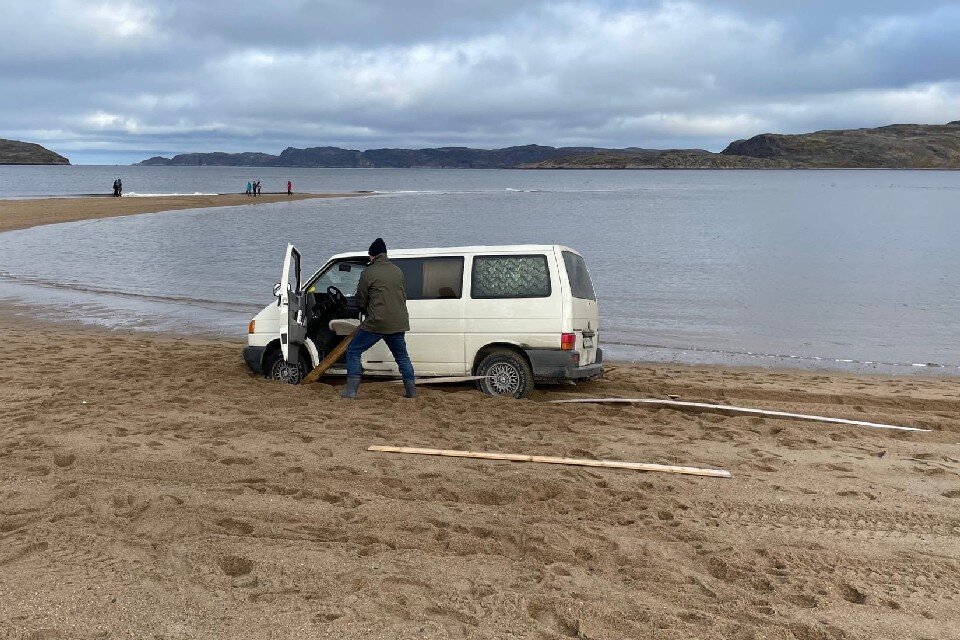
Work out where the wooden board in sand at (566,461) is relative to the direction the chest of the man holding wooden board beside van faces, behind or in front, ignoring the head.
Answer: behind

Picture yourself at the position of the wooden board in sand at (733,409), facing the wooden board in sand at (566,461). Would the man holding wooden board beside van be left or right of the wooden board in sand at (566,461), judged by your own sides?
right

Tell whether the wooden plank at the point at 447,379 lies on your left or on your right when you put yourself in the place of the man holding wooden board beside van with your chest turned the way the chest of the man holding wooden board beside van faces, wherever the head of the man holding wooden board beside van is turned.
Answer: on your right

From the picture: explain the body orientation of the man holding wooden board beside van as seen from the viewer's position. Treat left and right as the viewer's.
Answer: facing away from the viewer and to the left of the viewer

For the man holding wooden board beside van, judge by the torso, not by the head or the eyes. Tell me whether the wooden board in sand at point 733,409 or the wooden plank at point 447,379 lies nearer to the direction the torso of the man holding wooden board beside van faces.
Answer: the wooden plank
